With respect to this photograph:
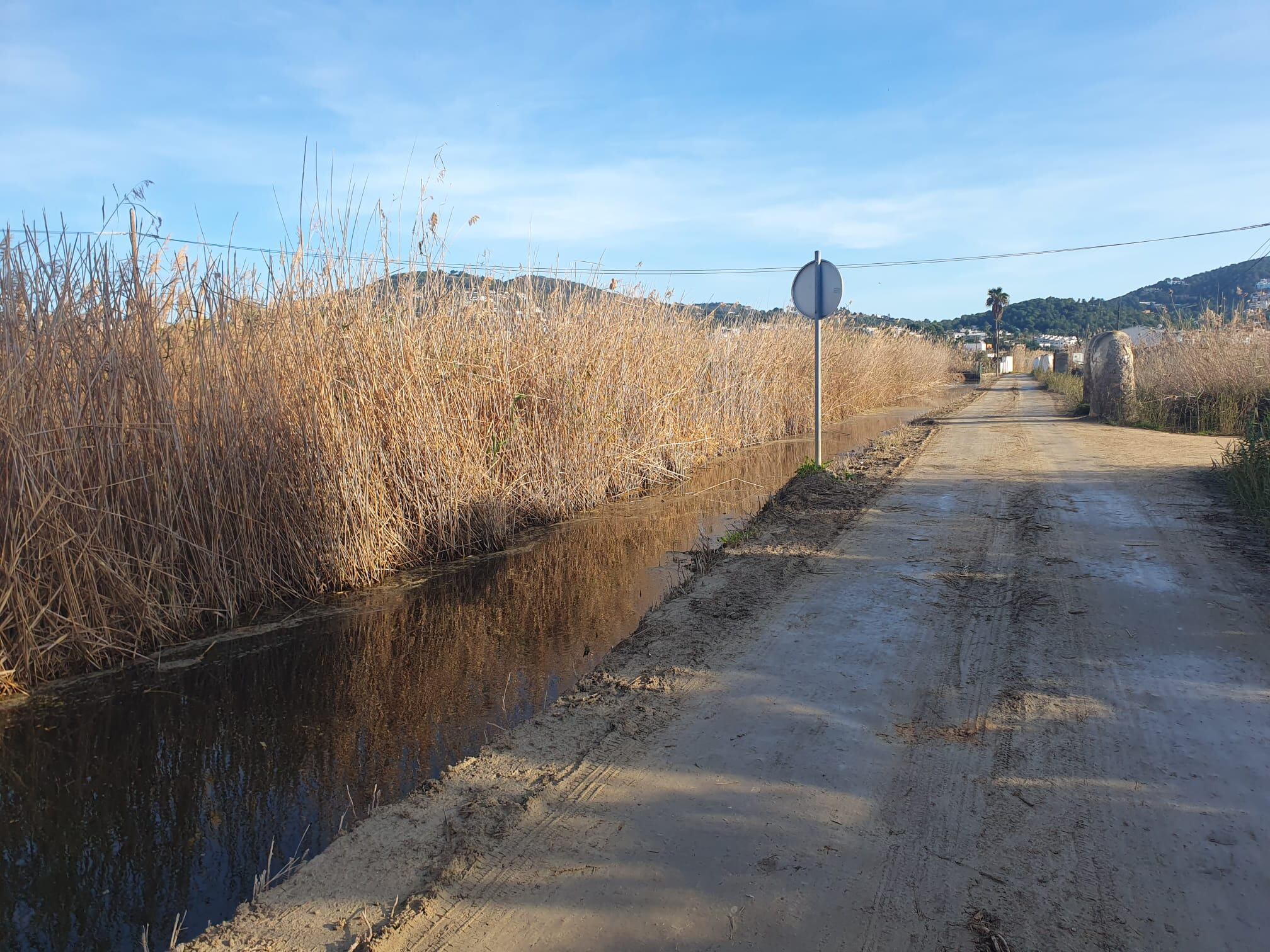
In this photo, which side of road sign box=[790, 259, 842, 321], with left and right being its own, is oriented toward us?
back

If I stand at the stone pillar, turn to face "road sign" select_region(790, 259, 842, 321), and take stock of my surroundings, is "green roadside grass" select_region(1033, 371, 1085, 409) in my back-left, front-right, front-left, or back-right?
back-right

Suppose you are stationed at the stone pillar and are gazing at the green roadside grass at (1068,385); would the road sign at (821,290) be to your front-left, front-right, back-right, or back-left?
back-left

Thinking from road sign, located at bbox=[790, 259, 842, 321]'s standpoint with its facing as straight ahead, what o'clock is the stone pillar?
The stone pillar is roughly at 1 o'clock from the road sign.
